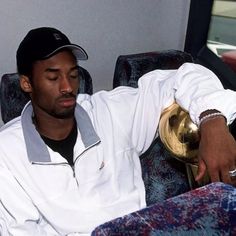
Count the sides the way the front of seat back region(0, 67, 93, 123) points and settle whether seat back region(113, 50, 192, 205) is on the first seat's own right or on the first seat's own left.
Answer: on the first seat's own left

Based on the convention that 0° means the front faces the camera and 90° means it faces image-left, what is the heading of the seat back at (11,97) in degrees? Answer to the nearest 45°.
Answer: approximately 0°
